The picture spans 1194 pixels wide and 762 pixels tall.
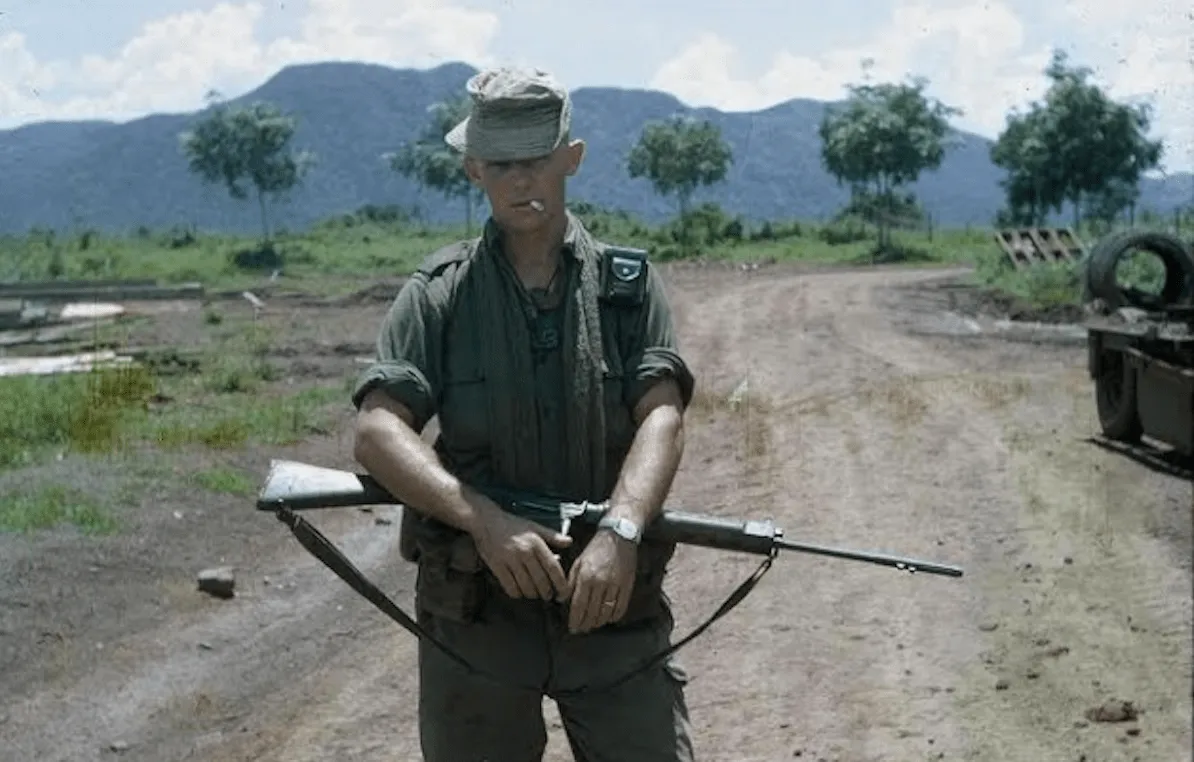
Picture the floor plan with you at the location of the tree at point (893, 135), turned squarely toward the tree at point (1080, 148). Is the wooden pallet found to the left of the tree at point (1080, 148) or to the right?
right

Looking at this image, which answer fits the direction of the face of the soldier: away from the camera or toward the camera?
toward the camera

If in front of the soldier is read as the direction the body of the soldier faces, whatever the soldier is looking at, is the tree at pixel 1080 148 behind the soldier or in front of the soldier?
behind

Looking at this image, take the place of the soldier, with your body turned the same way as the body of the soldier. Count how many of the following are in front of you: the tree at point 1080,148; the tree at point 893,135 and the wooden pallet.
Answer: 0

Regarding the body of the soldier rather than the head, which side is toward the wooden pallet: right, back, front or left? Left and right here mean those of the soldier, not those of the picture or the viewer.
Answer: back

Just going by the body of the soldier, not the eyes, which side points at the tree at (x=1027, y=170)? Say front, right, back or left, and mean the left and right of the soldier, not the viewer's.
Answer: back

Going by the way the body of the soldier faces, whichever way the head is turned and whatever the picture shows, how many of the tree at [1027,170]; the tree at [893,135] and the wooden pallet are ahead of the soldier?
0

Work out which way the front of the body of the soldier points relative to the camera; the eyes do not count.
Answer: toward the camera
